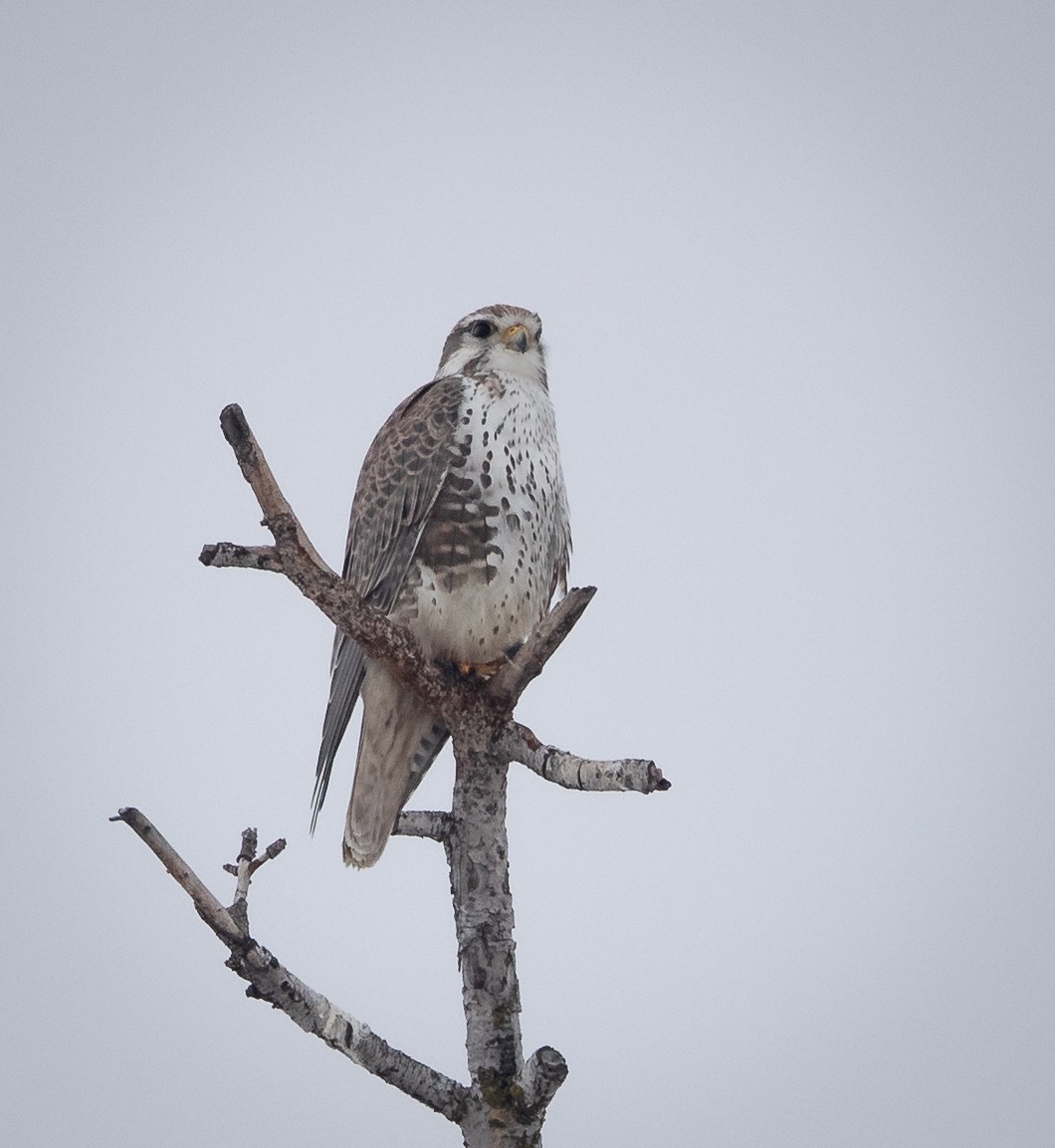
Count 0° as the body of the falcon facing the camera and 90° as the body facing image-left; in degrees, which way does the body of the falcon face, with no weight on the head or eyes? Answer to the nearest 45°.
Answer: approximately 315°
